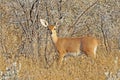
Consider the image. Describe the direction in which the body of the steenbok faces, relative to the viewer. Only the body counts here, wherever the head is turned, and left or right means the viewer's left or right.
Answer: facing to the left of the viewer
